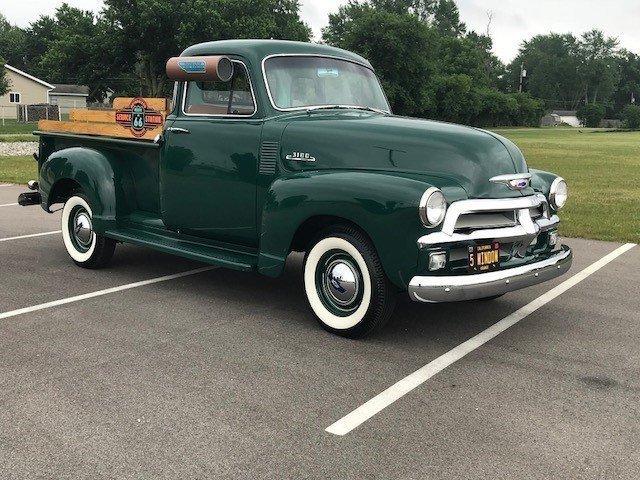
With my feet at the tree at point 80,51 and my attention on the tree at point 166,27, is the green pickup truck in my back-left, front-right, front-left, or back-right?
front-right

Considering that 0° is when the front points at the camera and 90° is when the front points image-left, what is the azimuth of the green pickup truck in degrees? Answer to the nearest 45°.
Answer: approximately 315°

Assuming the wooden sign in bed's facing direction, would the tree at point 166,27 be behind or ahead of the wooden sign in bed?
behind

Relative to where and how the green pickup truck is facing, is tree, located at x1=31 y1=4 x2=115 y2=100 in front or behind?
behind

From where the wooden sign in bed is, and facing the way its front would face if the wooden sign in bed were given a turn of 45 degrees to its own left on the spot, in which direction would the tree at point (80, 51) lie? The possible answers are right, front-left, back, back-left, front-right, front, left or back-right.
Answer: back

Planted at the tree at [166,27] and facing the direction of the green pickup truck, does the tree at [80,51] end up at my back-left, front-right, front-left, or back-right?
back-right

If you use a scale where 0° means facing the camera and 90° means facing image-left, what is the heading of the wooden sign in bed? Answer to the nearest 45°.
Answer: approximately 45°

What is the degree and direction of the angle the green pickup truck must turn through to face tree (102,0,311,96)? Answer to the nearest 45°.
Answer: approximately 135° to its left
